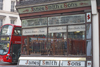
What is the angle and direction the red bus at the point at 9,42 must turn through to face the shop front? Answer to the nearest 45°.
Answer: approximately 90° to its left
